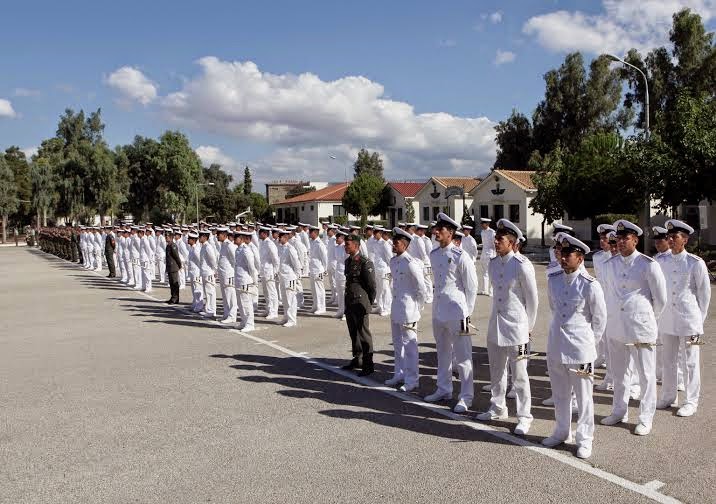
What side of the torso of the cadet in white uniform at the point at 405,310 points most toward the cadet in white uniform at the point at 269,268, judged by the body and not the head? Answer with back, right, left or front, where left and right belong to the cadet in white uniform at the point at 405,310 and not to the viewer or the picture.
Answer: right

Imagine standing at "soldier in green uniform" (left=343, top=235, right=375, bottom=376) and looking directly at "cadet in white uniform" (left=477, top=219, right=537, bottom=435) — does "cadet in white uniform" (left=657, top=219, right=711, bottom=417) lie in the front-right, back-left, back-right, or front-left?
front-left

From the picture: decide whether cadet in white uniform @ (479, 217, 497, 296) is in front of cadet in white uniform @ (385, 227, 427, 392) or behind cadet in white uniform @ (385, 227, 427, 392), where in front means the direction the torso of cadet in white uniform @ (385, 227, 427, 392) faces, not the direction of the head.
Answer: behind

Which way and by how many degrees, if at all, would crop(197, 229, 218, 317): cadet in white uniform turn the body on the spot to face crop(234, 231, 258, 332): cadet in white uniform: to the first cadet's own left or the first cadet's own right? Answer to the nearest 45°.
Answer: approximately 90° to the first cadet's own left

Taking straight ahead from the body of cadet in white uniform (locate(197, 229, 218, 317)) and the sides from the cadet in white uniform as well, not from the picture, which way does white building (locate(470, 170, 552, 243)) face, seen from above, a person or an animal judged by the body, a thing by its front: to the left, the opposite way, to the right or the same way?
the same way

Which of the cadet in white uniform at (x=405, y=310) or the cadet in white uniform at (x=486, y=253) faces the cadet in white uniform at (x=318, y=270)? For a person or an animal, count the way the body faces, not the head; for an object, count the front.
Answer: the cadet in white uniform at (x=486, y=253)

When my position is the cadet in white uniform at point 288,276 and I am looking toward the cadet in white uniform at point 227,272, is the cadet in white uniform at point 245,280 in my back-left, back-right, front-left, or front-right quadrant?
front-left

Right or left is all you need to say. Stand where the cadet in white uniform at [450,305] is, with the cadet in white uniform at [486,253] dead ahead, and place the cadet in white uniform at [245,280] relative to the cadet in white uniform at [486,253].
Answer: left

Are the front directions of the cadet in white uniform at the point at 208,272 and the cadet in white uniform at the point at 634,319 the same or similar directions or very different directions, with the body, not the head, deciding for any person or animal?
same or similar directions

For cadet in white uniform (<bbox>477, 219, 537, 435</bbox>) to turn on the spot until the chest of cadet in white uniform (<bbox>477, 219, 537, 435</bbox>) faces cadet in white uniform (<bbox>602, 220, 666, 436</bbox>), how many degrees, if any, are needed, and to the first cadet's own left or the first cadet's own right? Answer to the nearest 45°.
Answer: approximately 135° to the first cadet's own left

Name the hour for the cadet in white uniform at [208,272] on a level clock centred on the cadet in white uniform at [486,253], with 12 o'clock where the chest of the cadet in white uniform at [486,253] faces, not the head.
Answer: the cadet in white uniform at [208,272] is roughly at 12 o'clock from the cadet in white uniform at [486,253].

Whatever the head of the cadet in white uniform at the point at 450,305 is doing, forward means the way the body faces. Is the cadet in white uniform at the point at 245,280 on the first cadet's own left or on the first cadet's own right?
on the first cadet's own right

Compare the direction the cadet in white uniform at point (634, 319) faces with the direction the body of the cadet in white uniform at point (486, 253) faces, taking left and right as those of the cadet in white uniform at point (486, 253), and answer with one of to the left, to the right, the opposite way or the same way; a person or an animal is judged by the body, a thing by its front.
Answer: the same way

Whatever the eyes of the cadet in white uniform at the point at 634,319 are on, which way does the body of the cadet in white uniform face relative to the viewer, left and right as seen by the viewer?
facing the viewer and to the left of the viewer

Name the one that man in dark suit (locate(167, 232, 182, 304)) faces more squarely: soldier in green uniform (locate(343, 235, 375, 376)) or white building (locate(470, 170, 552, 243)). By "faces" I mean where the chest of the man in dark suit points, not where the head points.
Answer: the soldier in green uniform

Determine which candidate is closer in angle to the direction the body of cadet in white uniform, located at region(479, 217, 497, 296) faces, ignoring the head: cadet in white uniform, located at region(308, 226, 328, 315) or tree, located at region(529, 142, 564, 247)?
the cadet in white uniform

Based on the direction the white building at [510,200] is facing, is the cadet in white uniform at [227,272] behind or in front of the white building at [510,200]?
in front

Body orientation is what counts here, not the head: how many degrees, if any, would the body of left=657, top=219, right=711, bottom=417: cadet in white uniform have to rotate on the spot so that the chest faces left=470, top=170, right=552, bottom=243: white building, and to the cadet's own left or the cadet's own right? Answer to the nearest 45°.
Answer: approximately 135° to the cadet's own right

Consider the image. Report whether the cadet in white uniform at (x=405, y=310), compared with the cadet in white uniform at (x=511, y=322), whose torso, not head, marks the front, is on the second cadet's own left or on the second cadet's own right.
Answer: on the second cadet's own right
